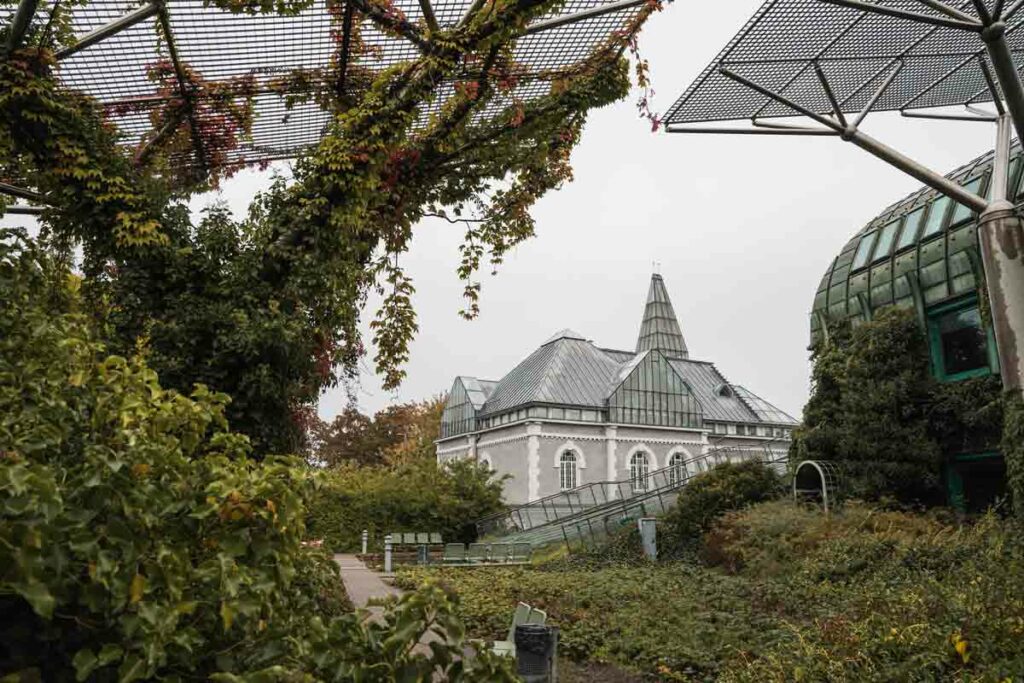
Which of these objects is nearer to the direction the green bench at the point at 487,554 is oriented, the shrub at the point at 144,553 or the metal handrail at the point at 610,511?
the shrub

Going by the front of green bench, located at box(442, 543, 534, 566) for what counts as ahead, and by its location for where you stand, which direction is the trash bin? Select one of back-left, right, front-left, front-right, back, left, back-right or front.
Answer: front

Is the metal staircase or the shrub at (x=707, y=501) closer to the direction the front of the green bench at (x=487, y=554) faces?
the shrub

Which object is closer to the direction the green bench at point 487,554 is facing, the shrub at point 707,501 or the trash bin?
the trash bin

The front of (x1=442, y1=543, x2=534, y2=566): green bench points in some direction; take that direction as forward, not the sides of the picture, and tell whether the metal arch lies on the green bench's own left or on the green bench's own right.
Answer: on the green bench's own left

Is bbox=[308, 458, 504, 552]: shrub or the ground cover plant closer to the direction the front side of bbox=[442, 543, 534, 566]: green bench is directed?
the ground cover plant

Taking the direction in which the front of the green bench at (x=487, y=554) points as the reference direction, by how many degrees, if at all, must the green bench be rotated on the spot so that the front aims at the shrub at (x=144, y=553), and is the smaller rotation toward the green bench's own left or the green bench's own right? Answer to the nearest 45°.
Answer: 0° — it already faces it

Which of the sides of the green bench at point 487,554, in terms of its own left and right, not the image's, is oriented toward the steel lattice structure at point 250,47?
front

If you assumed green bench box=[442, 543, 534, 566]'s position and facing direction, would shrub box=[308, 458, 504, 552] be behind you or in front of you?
behind

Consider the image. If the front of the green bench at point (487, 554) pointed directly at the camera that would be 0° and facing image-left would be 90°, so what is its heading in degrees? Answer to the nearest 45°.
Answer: approximately 0°

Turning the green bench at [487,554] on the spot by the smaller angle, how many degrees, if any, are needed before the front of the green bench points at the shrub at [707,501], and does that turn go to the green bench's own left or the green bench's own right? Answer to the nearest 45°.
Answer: approximately 45° to the green bench's own left
